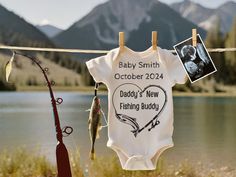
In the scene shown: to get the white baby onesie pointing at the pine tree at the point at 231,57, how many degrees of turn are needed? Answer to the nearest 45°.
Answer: approximately 180°

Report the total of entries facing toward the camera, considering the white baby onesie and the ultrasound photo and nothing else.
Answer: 2

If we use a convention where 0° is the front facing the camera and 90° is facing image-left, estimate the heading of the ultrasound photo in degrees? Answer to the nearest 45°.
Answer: approximately 0°

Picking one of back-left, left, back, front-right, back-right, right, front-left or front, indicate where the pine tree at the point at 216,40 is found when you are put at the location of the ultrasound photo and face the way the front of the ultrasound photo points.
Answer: back

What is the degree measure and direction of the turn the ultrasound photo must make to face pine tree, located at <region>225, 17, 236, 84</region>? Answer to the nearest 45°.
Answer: approximately 180°
